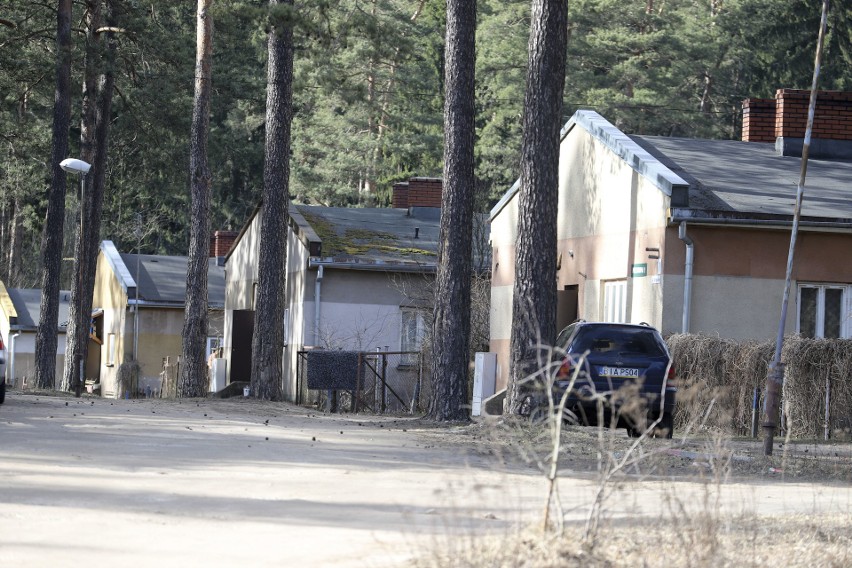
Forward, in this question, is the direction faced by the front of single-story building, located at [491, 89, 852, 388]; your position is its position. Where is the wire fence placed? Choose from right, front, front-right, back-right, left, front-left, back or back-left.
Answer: right

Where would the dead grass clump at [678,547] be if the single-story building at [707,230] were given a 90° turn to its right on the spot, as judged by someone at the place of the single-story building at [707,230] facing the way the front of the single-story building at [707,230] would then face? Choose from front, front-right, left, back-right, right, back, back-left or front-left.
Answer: back-left

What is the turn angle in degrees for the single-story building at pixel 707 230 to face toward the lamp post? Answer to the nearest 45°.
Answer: approximately 90° to its right

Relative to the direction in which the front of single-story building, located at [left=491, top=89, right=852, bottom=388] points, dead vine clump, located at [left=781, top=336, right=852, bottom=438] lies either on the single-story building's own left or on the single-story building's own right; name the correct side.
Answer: on the single-story building's own left

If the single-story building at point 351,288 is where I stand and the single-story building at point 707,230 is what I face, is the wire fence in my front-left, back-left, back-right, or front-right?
front-right

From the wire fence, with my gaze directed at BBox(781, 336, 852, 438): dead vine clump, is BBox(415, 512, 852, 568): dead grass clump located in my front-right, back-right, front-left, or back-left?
front-right

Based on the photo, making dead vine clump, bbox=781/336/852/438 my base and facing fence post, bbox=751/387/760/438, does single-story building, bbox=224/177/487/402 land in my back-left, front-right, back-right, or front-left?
front-right

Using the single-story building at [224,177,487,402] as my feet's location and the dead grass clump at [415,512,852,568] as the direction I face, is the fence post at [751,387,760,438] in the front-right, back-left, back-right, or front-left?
front-left

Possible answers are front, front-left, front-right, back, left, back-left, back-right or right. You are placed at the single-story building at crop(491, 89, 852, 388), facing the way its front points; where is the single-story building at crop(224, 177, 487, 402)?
right
